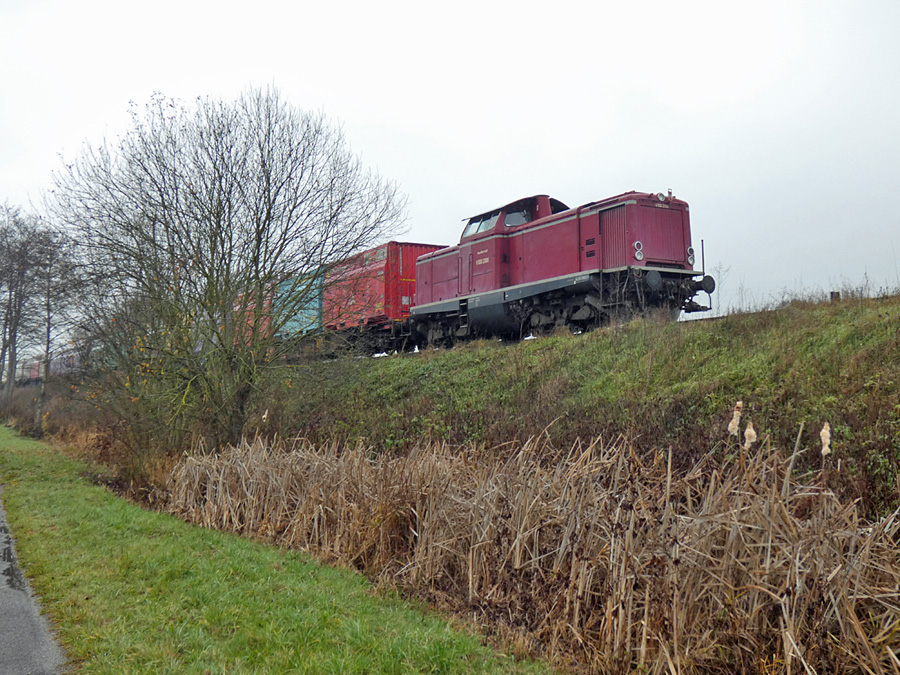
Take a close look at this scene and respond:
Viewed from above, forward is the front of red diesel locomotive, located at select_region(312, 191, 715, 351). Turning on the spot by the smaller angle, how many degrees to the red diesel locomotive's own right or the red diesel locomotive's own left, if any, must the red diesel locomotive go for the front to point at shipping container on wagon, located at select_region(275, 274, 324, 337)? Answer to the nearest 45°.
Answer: approximately 135° to the red diesel locomotive's own right

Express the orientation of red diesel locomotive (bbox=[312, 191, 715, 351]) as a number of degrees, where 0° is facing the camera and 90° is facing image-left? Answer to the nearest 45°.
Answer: approximately 315°

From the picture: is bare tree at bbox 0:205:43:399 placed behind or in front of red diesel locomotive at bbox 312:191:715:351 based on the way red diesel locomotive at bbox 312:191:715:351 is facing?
behind
